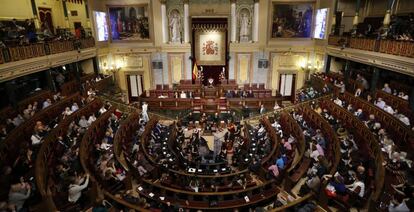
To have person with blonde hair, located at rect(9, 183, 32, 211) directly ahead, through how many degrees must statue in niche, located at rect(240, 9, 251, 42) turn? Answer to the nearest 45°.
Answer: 0° — it already faces them

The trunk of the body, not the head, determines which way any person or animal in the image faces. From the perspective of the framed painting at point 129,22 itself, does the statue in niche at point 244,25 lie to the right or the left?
on its left

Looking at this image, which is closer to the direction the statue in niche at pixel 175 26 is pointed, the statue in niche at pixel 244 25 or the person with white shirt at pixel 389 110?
the person with white shirt

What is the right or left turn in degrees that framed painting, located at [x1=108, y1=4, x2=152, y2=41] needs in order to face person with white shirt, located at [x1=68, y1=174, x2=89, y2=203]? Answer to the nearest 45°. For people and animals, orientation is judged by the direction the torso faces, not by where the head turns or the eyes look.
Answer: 0° — it already faces them

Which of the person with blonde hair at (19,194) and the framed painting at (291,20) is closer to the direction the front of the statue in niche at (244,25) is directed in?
the person with blonde hair

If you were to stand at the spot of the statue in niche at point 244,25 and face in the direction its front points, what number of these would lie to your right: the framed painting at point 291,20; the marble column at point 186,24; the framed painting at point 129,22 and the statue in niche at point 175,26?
3

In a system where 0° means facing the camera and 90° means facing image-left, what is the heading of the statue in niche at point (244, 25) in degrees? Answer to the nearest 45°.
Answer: approximately 0°

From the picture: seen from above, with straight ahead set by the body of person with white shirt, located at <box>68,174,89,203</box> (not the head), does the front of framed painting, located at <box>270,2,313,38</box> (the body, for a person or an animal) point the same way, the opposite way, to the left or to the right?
the opposite way

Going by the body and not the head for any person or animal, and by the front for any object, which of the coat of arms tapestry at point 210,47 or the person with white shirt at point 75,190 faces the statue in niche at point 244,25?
the person with white shirt
